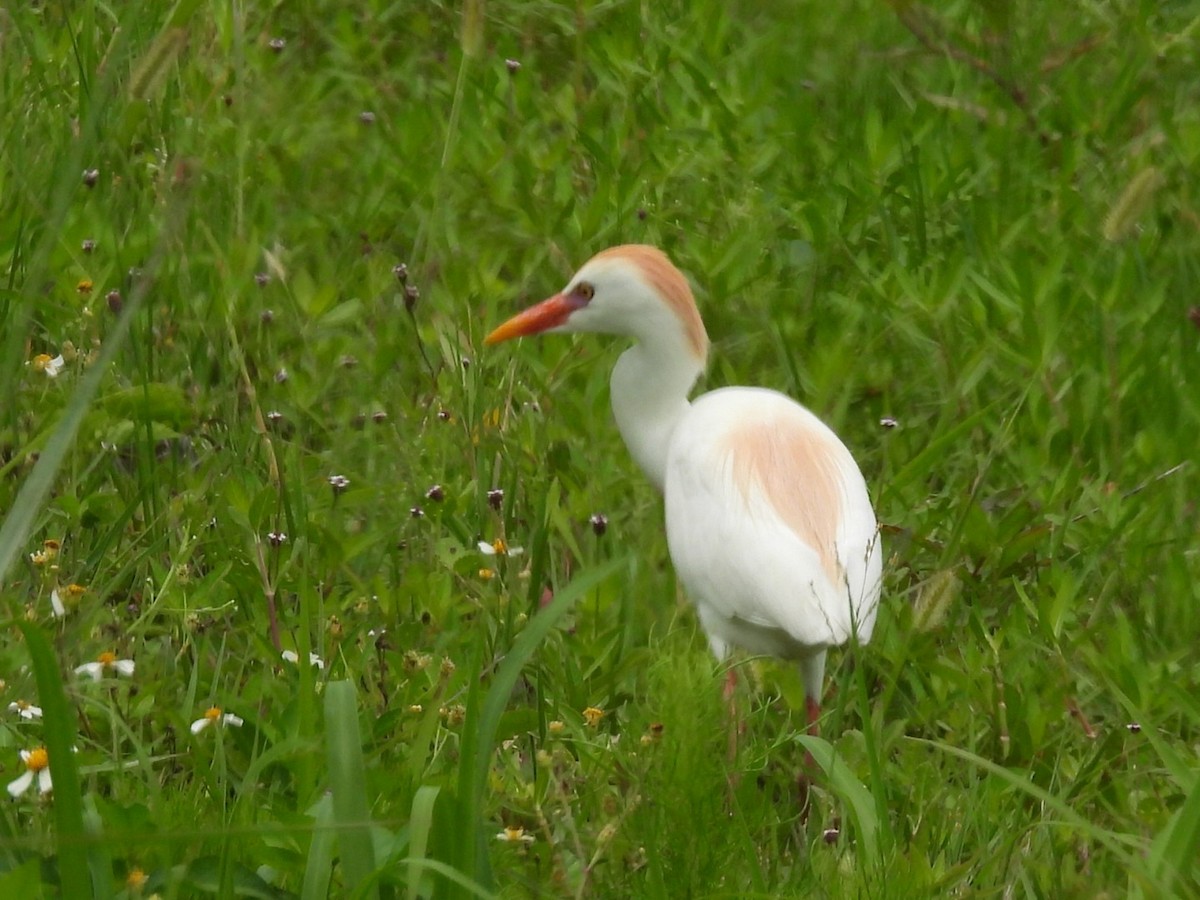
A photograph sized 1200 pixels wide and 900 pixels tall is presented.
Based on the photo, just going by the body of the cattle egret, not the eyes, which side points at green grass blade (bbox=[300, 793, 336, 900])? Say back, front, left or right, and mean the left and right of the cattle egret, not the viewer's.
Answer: left

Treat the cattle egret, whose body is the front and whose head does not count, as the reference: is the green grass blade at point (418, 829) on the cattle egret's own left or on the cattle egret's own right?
on the cattle egret's own left

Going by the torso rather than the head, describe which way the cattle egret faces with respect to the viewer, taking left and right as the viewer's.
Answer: facing away from the viewer and to the left of the viewer

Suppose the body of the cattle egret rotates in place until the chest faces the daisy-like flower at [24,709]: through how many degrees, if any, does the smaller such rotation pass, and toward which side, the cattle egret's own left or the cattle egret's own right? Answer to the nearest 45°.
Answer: approximately 90° to the cattle egret's own left

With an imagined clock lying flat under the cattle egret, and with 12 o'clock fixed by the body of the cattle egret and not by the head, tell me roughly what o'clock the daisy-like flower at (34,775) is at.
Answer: The daisy-like flower is roughly at 9 o'clock from the cattle egret.

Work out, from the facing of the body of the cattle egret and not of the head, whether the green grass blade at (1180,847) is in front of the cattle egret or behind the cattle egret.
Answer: behind

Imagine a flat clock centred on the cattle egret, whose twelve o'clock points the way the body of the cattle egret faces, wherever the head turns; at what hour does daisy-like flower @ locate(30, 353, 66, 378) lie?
The daisy-like flower is roughly at 11 o'clock from the cattle egret.

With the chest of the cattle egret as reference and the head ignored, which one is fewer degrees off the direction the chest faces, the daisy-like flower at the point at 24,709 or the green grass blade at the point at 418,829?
the daisy-like flower

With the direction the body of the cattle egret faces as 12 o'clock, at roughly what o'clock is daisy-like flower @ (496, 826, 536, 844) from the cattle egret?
The daisy-like flower is roughly at 8 o'clock from the cattle egret.
